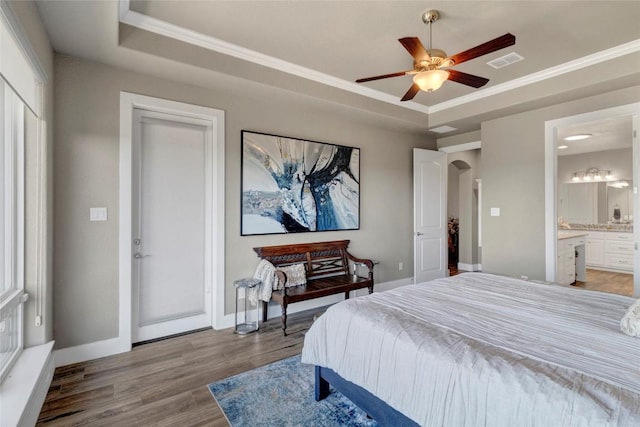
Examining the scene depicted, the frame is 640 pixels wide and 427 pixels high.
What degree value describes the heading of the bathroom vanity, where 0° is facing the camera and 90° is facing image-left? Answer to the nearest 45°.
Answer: approximately 315°

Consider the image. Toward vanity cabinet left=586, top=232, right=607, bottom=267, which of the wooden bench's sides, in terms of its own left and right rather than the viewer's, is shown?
left

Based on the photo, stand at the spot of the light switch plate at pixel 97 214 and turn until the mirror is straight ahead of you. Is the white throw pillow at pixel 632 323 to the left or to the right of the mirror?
right

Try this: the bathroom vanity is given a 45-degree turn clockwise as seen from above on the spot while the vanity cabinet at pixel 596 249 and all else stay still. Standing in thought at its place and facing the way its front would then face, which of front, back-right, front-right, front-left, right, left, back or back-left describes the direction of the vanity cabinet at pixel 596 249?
back

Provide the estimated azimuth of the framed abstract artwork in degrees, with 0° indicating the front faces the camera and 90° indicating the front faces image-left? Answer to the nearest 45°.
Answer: approximately 315°

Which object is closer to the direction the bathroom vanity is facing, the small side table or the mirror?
the small side table

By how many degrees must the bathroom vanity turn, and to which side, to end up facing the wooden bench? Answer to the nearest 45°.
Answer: approximately 90° to its right
